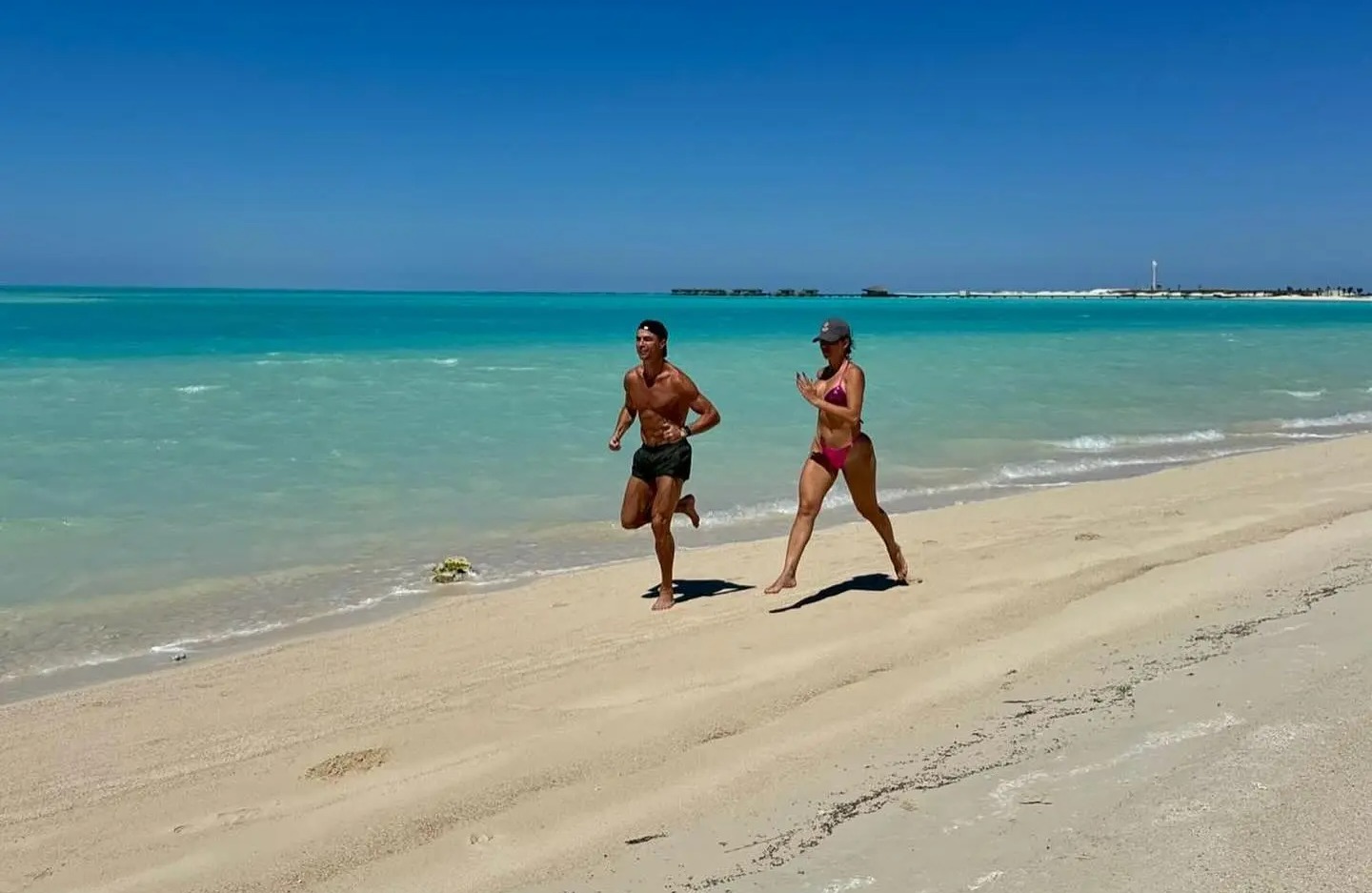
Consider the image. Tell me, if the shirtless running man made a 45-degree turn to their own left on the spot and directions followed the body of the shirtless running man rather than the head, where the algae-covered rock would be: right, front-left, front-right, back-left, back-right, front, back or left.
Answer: back-right

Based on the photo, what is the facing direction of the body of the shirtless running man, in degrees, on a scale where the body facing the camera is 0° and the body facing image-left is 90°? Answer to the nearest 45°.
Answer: approximately 45°
